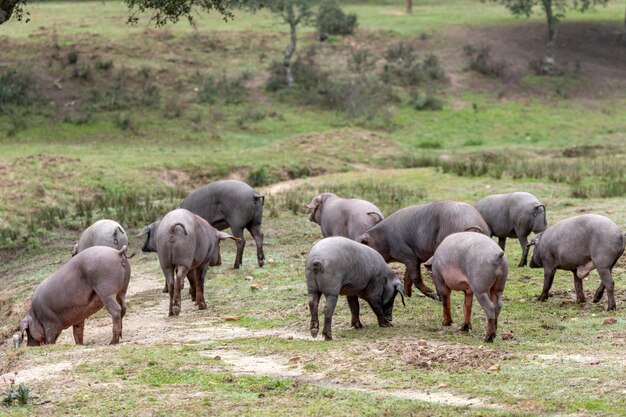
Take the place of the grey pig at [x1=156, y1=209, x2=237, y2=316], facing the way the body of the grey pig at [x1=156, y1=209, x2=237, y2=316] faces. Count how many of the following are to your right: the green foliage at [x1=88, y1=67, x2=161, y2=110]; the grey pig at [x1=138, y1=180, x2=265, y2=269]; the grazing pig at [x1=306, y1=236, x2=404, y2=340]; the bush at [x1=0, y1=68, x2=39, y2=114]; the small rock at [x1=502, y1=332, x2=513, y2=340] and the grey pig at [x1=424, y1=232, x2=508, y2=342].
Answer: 3

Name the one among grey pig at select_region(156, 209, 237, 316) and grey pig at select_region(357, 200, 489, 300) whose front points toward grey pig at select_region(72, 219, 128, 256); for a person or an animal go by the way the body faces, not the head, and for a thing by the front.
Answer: grey pig at select_region(357, 200, 489, 300)

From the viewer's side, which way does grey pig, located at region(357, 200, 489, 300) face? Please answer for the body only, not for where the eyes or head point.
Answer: to the viewer's left

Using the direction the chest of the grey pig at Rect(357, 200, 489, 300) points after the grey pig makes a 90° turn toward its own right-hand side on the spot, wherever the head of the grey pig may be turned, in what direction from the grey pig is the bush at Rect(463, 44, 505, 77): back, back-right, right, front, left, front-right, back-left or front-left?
front

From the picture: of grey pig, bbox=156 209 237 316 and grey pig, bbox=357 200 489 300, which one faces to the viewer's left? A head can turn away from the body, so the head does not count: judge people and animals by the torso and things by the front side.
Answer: grey pig, bbox=357 200 489 300

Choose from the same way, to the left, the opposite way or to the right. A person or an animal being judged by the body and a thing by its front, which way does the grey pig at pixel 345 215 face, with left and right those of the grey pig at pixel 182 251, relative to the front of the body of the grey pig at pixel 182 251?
to the left

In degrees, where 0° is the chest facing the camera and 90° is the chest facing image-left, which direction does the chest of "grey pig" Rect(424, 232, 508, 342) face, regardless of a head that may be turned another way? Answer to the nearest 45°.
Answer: approximately 135°

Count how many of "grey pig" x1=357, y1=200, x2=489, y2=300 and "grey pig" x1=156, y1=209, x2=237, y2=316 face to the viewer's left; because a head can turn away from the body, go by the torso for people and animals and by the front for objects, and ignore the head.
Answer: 1

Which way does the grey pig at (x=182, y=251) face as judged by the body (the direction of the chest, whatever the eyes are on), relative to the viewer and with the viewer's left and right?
facing away from the viewer and to the right of the viewer

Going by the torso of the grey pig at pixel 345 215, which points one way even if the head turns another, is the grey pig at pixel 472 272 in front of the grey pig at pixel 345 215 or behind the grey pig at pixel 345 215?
behind

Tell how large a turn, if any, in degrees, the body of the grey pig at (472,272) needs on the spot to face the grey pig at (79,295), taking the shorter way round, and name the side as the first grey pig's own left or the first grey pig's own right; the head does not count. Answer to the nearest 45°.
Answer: approximately 45° to the first grey pig's own left

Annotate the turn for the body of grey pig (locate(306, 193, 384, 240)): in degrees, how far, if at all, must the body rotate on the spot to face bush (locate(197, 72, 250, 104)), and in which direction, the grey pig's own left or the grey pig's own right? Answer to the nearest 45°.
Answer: approximately 45° to the grey pig's own right

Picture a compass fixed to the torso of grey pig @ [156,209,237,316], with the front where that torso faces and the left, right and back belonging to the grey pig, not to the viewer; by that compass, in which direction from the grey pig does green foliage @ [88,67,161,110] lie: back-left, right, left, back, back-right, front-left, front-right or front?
front-left

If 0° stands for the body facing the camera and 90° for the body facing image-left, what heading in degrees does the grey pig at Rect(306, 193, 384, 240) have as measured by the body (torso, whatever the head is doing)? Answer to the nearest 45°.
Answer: approximately 135°

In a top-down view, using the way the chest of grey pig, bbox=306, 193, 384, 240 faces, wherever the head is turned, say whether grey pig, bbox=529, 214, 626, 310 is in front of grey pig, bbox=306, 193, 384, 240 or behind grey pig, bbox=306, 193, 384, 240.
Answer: behind

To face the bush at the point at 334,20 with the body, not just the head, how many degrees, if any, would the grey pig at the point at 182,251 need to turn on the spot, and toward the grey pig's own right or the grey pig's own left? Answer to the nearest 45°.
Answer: approximately 45° to the grey pig's own left
